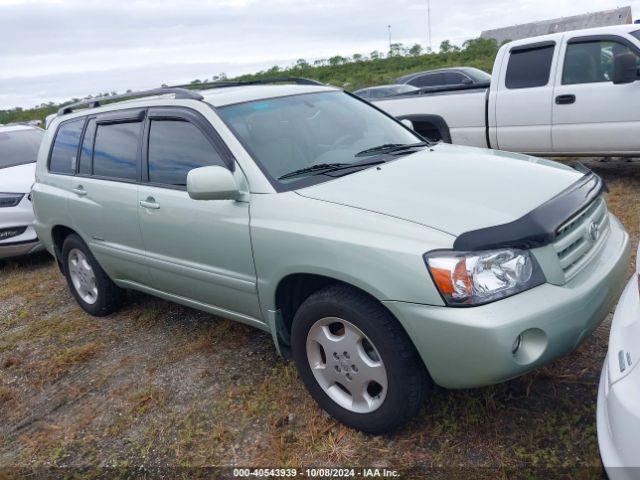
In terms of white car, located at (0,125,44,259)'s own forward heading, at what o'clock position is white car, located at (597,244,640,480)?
white car, located at (597,244,640,480) is roughly at 1 o'clock from white car, located at (0,125,44,259).

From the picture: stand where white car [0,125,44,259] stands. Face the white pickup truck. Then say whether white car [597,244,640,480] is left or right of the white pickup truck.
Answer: right

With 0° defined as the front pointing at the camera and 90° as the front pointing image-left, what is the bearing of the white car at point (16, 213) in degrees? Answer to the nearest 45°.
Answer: approximately 315°

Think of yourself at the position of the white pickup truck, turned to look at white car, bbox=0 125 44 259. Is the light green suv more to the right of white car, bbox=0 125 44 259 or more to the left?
left

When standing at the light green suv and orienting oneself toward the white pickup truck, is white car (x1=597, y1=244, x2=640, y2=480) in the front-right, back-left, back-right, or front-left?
back-right

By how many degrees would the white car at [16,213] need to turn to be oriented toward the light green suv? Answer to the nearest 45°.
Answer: approximately 45° to its left

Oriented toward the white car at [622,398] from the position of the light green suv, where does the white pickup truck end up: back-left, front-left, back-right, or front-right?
back-left

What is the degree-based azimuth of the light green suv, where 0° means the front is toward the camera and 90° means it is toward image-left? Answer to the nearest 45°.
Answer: approximately 315°

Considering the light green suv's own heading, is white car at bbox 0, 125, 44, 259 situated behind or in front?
behind
